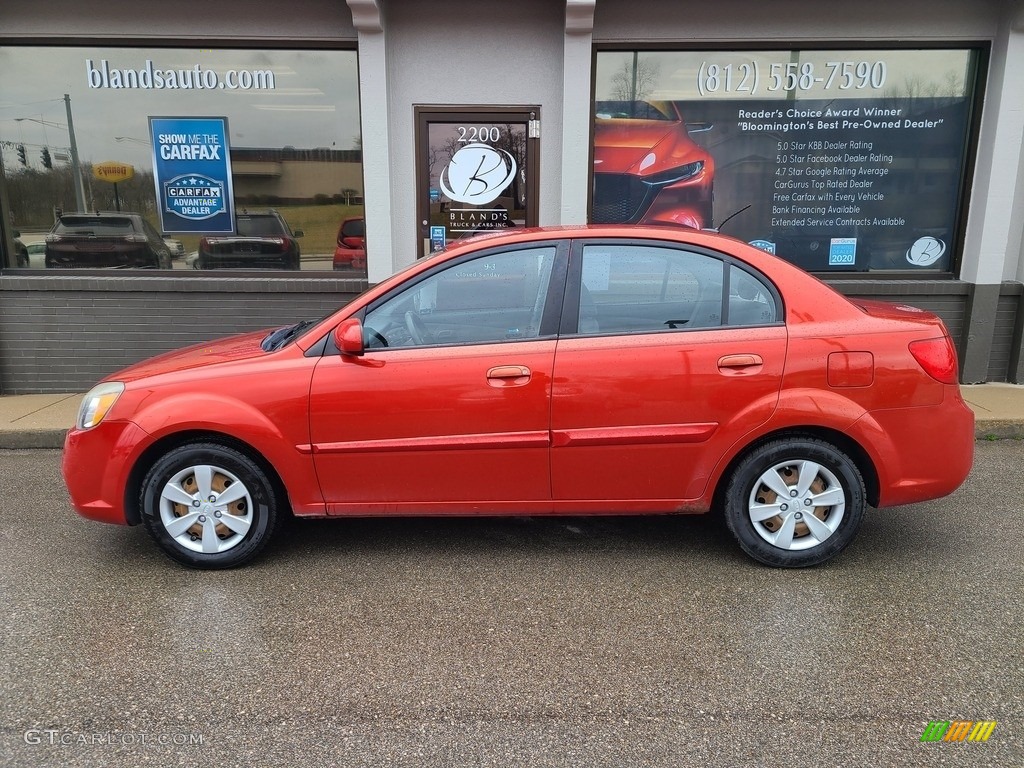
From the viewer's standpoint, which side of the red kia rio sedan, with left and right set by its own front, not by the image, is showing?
left
